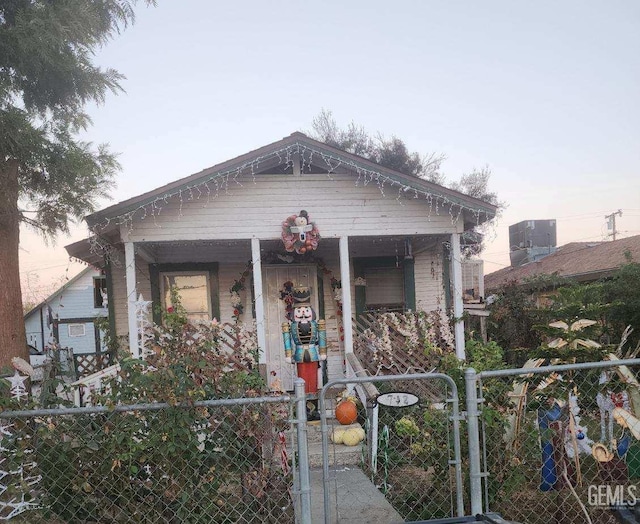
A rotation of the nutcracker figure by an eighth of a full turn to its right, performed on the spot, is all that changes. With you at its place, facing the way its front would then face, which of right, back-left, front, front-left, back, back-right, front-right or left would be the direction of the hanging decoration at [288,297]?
back-right

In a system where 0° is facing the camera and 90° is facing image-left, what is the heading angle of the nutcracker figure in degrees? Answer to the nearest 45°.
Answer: approximately 0°

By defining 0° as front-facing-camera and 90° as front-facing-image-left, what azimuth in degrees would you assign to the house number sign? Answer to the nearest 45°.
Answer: approximately 0°

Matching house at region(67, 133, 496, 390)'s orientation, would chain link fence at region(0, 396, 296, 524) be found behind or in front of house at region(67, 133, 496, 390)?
in front
